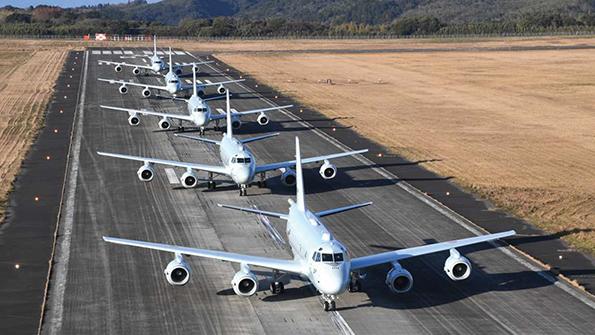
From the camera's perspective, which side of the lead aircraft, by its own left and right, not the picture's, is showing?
front
